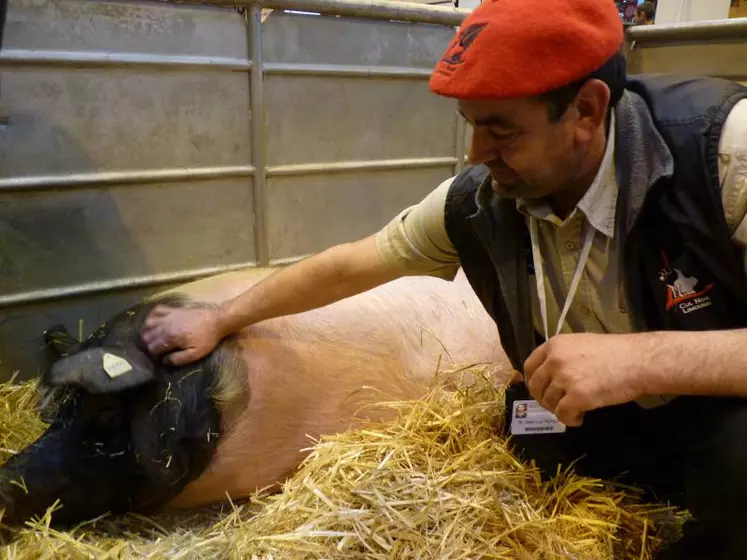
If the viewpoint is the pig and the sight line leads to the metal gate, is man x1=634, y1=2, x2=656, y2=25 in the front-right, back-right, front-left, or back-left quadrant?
front-right

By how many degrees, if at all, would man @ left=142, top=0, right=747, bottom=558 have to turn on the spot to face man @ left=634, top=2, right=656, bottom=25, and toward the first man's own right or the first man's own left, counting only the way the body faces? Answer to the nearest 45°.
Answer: approximately 135° to the first man's own right

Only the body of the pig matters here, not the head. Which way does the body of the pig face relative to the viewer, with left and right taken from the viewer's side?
facing the viewer and to the left of the viewer

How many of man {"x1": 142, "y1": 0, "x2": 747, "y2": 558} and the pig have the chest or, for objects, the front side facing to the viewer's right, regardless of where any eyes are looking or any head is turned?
0
